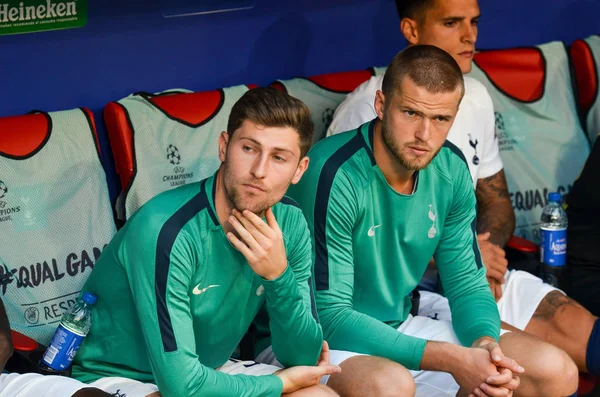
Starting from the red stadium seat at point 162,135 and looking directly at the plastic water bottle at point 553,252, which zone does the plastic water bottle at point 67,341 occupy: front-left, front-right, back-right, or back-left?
back-right

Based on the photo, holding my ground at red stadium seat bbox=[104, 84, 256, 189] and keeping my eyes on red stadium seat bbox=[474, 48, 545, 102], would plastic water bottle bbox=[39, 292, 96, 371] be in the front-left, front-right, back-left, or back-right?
back-right

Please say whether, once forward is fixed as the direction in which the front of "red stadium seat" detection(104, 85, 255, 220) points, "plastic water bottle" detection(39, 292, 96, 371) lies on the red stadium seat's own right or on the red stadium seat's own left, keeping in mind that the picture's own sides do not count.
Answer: on the red stadium seat's own right

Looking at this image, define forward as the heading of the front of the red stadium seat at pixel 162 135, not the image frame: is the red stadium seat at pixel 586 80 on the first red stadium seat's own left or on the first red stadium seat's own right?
on the first red stadium seat's own left

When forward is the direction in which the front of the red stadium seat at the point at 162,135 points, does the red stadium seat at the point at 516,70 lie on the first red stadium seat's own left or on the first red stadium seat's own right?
on the first red stadium seat's own left

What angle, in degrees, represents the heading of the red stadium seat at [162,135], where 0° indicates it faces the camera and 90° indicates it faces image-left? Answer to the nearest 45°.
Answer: approximately 315°

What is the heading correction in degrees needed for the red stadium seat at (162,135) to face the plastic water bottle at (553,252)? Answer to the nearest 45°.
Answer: approximately 45° to its left
